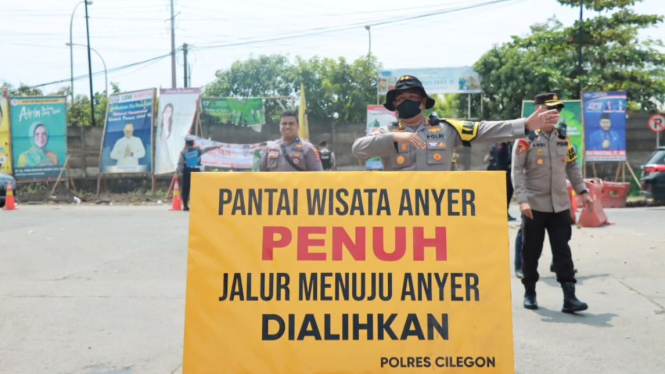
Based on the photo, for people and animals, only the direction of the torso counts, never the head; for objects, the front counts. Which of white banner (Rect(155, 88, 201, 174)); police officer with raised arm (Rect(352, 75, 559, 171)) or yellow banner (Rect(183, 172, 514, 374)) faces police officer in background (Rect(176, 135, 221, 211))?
the white banner

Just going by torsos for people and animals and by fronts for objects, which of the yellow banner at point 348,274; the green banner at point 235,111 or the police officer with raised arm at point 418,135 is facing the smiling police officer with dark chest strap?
the green banner

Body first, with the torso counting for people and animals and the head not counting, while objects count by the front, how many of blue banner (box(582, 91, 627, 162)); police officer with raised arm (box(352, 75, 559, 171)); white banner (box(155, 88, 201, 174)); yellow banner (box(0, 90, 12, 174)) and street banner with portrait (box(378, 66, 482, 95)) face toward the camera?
5

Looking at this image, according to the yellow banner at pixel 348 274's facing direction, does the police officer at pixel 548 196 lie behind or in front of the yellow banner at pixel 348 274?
behind

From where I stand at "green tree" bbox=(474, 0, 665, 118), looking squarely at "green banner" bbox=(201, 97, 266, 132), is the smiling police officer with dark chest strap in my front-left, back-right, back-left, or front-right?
front-left

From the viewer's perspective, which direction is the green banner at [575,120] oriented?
toward the camera

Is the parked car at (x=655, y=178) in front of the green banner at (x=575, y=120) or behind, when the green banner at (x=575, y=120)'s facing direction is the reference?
in front

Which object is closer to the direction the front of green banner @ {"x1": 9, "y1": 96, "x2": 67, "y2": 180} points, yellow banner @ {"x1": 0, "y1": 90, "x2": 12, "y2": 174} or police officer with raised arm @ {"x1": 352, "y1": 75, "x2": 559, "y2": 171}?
the police officer with raised arm

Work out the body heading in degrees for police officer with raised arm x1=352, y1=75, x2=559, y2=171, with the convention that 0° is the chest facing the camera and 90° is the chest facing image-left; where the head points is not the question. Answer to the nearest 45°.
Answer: approximately 0°

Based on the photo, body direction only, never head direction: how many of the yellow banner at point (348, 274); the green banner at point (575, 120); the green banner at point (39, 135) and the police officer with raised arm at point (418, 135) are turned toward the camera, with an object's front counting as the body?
4

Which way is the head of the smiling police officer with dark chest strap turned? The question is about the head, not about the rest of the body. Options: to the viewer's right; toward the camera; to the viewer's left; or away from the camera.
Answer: toward the camera

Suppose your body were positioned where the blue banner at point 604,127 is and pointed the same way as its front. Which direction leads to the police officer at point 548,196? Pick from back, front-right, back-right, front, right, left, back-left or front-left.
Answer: front

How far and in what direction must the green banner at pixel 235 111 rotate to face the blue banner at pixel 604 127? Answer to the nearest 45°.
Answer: approximately 90° to its left

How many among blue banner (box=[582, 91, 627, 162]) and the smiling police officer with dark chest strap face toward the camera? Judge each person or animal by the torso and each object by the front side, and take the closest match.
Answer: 2

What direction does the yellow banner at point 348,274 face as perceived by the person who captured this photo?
facing the viewer
